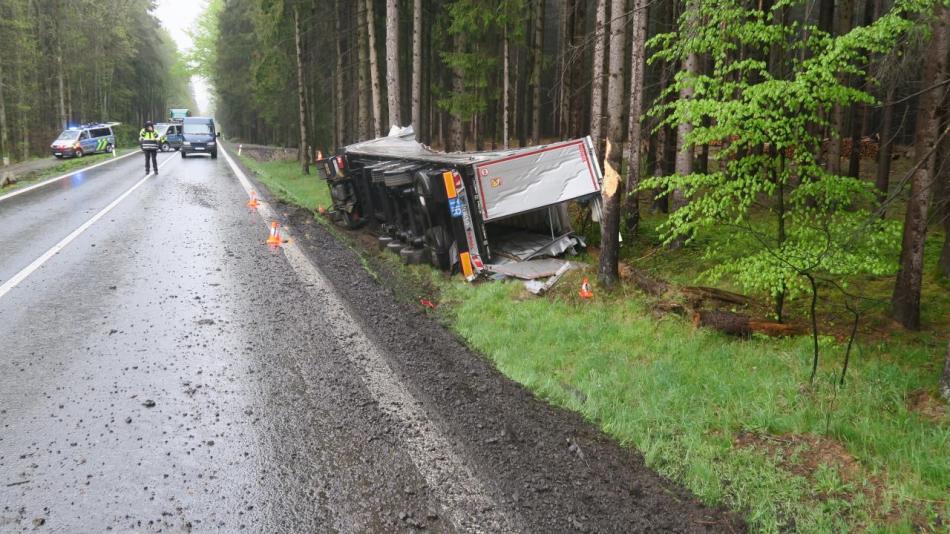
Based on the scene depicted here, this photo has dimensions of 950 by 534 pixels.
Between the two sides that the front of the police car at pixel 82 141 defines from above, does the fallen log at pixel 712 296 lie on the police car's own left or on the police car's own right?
on the police car's own left

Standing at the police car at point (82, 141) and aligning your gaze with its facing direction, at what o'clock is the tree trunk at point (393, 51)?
The tree trunk is roughly at 10 o'clock from the police car.

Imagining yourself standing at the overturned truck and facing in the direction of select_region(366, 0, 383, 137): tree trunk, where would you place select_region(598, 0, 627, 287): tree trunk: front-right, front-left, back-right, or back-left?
back-right

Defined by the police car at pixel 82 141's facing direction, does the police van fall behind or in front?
behind

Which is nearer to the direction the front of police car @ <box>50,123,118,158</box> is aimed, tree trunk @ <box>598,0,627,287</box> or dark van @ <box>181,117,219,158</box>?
the tree trunk

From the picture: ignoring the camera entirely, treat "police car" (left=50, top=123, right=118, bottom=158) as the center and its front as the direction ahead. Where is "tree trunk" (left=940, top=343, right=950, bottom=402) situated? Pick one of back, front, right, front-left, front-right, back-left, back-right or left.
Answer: front-left

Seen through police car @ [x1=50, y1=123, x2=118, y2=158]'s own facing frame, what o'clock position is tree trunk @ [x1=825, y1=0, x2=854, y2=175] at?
The tree trunk is roughly at 10 o'clock from the police car.

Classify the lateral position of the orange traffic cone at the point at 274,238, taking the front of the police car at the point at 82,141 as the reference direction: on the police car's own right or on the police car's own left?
on the police car's own left

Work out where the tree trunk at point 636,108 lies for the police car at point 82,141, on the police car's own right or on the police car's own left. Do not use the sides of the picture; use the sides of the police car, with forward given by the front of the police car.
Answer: on the police car's own left

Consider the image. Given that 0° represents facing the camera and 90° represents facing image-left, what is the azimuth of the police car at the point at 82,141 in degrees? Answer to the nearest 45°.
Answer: approximately 45°

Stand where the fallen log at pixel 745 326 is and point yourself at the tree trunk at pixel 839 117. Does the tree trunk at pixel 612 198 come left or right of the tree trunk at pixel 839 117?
left

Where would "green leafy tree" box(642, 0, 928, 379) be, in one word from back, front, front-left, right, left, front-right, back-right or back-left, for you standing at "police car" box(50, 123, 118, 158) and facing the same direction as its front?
front-left
